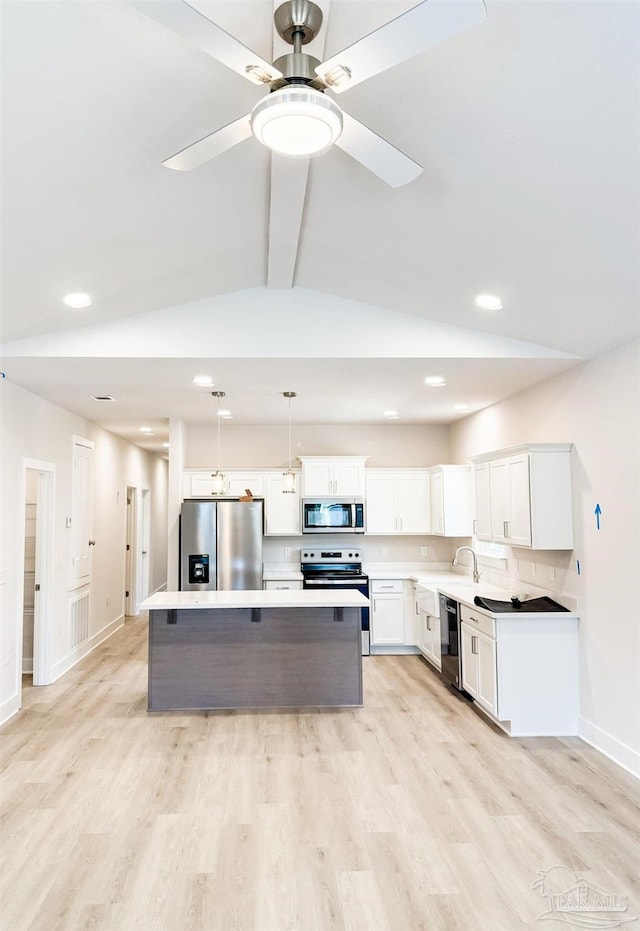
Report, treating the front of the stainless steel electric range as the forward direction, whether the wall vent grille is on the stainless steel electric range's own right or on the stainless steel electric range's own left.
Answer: on the stainless steel electric range's own right

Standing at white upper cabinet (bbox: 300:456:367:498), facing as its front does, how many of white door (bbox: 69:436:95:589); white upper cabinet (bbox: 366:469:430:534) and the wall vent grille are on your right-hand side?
2

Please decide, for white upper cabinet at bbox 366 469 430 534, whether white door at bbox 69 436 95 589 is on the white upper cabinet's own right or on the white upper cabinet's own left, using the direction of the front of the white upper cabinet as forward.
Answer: on the white upper cabinet's own right

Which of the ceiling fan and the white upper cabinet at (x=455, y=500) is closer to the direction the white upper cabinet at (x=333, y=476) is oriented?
the ceiling fan

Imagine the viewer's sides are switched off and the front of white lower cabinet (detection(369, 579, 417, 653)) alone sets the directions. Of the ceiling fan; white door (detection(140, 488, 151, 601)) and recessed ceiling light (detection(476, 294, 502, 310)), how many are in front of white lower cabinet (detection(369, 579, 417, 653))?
2

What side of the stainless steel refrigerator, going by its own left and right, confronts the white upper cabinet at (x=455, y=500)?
left

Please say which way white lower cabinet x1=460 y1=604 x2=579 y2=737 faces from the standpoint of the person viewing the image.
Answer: facing to the left of the viewer
